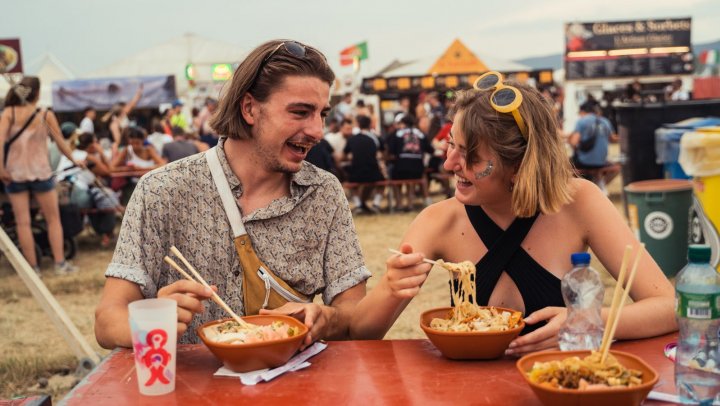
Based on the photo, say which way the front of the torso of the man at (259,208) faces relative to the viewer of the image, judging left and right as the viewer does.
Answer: facing the viewer and to the right of the viewer

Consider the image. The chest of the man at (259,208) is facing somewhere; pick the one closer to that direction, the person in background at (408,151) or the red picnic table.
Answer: the red picnic table

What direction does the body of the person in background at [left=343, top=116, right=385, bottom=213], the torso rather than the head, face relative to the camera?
away from the camera

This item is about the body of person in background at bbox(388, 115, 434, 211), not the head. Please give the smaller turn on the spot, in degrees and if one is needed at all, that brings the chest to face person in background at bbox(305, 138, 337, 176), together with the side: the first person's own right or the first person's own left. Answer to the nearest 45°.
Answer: approximately 135° to the first person's own left

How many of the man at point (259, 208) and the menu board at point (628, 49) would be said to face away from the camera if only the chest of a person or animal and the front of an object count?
0

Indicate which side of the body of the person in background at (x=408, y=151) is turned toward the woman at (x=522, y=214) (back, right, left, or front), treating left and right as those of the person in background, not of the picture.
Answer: back

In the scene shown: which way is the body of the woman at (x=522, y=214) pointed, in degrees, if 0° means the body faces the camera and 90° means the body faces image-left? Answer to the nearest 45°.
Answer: approximately 45°

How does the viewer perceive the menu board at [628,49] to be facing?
facing the viewer

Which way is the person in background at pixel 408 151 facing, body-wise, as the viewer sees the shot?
away from the camera

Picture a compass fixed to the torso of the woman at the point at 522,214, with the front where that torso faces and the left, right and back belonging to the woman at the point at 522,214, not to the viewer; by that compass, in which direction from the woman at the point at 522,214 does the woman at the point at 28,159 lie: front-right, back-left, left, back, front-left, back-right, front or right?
right
